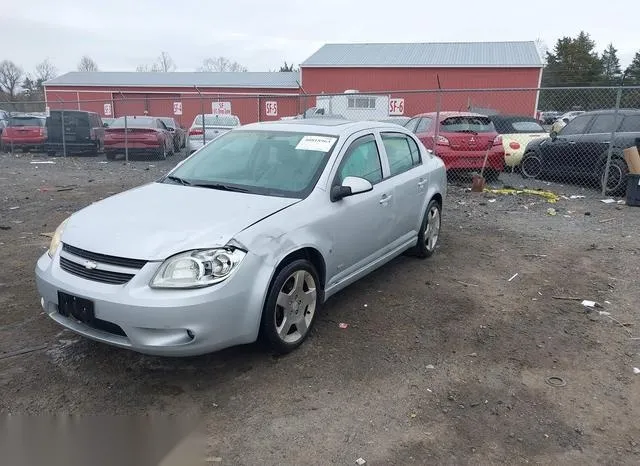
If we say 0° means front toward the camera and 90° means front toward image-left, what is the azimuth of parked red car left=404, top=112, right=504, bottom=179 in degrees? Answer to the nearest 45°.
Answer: approximately 135°

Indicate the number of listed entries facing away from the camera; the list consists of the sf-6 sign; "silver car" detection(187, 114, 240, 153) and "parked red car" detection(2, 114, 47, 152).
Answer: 2

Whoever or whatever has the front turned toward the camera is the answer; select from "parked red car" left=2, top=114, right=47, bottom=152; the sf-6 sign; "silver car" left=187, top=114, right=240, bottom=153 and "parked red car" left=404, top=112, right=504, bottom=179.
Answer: the sf-6 sign

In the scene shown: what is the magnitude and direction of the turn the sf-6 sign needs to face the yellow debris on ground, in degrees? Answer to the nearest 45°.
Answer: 0° — it already faces it

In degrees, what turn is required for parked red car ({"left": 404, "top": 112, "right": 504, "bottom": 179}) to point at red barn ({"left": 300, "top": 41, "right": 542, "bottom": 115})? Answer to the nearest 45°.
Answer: approximately 45° to its right

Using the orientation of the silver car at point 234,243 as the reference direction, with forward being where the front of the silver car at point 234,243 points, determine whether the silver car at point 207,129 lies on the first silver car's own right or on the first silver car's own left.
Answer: on the first silver car's own right

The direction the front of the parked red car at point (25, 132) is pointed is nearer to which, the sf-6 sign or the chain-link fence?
the sf-6 sign

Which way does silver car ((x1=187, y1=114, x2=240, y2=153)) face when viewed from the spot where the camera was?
facing away from the viewer

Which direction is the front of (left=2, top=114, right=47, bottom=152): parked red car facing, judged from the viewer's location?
facing away from the viewer

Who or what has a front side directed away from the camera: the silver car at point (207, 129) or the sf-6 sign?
the silver car

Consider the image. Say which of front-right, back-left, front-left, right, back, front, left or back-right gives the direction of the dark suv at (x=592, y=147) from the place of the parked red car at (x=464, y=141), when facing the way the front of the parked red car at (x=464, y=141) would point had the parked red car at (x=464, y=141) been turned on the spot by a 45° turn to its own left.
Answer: back

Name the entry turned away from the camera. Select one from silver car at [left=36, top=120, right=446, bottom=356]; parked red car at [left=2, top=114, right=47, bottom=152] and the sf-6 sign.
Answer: the parked red car
